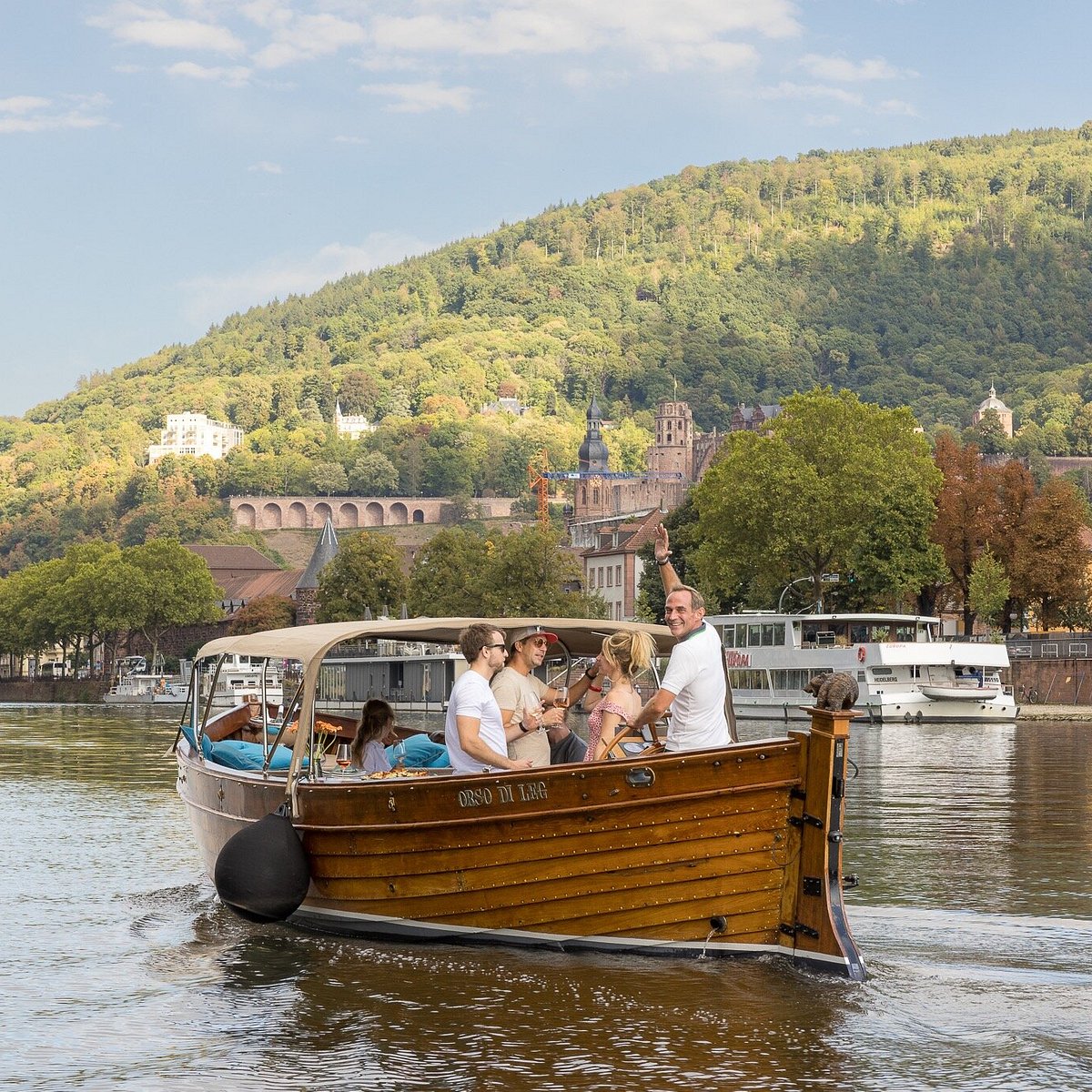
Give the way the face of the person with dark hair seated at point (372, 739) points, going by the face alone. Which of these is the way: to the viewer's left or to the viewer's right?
to the viewer's right

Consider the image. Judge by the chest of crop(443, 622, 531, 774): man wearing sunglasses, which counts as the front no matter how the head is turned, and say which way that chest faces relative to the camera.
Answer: to the viewer's right

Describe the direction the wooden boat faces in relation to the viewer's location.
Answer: facing away from the viewer and to the left of the viewer

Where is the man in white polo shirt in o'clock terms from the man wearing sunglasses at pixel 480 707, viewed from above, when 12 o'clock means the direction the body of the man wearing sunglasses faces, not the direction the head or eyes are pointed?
The man in white polo shirt is roughly at 1 o'clock from the man wearing sunglasses.

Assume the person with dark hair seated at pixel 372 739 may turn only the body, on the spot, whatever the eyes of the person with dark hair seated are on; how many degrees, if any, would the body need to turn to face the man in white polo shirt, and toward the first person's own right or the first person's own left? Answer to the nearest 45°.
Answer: approximately 45° to the first person's own right

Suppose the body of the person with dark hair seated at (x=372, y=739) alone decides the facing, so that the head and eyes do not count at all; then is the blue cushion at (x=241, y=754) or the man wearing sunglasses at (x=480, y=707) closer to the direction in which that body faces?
the man wearing sunglasses

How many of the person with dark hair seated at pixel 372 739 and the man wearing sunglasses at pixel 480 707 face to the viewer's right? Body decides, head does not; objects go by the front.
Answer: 2

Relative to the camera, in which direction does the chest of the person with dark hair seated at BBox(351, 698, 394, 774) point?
to the viewer's right

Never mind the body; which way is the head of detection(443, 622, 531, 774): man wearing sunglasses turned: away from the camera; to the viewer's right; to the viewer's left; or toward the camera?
to the viewer's right
